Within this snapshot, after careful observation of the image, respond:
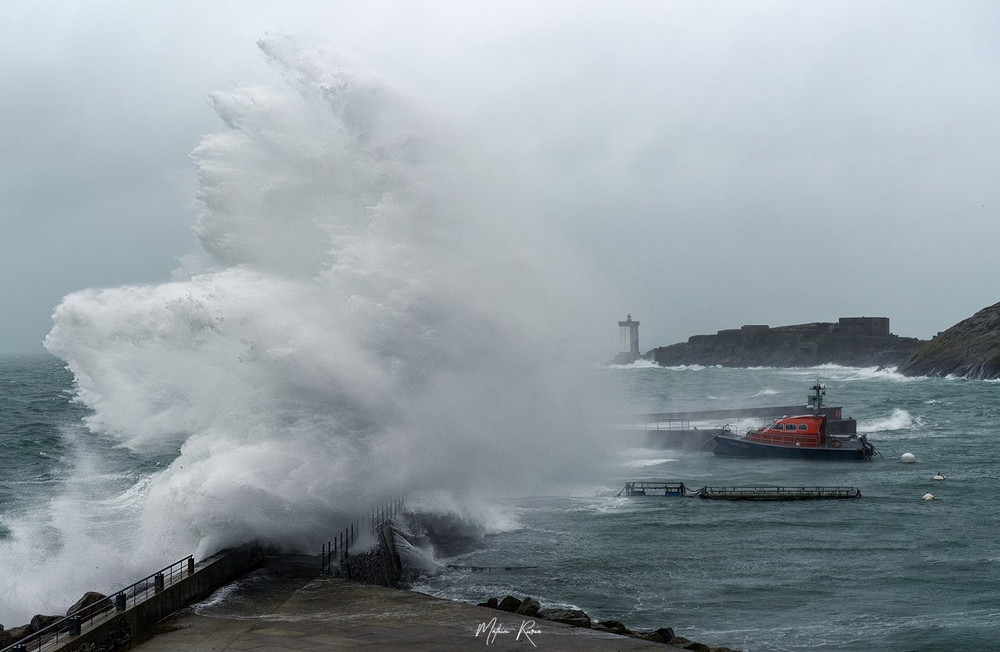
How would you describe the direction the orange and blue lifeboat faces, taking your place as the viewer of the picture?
facing to the left of the viewer

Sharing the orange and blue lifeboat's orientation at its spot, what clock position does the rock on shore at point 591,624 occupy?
The rock on shore is roughly at 9 o'clock from the orange and blue lifeboat.

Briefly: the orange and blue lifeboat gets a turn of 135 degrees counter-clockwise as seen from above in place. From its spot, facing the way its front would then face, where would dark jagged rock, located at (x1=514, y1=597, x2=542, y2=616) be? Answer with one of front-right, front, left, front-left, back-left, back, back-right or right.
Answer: front-right

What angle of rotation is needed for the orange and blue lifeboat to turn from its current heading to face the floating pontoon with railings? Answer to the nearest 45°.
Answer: approximately 90° to its left

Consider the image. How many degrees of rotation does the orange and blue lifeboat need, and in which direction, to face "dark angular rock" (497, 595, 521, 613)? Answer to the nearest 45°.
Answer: approximately 90° to its left

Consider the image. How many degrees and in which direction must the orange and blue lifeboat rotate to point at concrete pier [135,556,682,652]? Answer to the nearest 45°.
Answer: approximately 90° to its left
